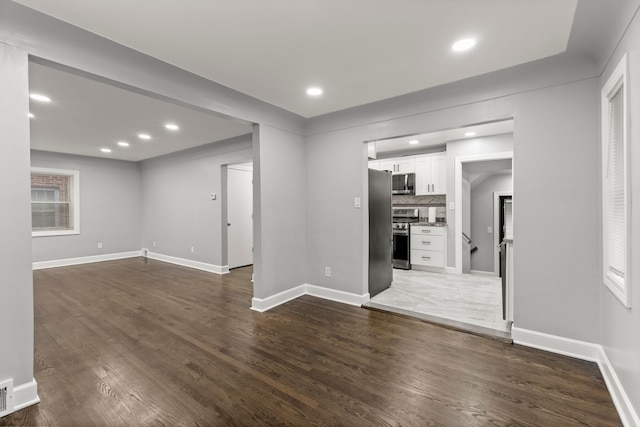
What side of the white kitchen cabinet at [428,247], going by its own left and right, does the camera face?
front

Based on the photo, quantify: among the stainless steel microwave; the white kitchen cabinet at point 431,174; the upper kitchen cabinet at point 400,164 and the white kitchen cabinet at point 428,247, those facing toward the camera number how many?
4

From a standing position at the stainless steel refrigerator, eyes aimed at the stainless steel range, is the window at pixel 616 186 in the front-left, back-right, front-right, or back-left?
back-right

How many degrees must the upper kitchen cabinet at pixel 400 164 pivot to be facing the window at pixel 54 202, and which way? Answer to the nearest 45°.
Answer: approximately 90° to its right

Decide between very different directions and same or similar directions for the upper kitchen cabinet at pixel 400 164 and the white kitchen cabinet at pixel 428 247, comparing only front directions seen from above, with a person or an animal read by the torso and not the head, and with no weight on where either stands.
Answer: same or similar directions

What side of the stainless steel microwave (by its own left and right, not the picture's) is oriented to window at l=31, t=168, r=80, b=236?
right

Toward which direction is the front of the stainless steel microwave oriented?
toward the camera

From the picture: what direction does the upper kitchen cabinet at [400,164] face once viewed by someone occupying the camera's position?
facing the viewer

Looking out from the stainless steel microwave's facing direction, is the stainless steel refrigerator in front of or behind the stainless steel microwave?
in front

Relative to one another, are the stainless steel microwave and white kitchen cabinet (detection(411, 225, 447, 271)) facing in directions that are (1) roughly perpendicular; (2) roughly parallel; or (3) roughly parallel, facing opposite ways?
roughly parallel
